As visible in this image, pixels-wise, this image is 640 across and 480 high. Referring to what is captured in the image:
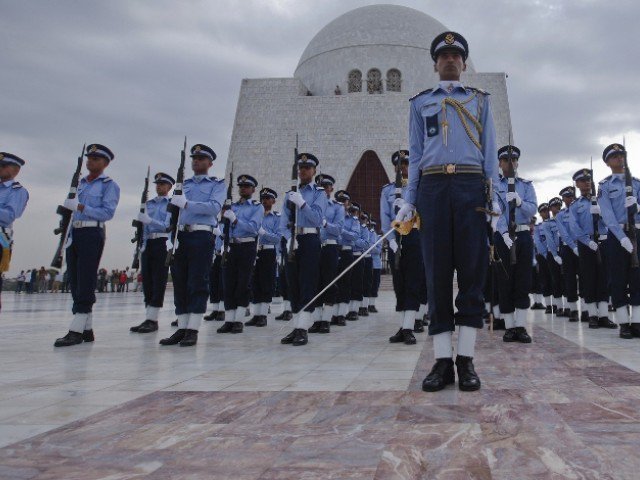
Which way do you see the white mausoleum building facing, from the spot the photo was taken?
facing the viewer

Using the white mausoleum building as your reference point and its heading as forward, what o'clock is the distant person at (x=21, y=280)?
The distant person is roughly at 2 o'clock from the white mausoleum building.
